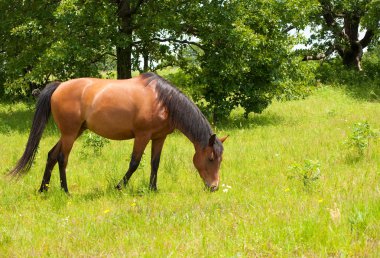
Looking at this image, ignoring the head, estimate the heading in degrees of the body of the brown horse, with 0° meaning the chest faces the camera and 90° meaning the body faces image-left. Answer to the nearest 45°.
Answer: approximately 270°

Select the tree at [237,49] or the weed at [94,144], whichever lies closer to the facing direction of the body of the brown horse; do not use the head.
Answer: the tree

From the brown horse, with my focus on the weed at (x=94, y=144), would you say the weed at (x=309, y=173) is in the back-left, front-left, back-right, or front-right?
back-right

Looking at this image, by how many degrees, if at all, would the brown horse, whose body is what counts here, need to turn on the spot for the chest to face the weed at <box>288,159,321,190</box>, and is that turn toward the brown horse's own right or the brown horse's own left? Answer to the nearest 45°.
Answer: approximately 45° to the brown horse's own right

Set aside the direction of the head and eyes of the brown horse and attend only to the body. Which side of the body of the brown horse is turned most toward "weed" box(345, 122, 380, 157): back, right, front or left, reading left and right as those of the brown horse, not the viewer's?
front

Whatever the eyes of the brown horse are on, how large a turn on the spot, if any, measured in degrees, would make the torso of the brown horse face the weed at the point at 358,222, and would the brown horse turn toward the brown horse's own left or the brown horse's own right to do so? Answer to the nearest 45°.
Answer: approximately 45° to the brown horse's own right

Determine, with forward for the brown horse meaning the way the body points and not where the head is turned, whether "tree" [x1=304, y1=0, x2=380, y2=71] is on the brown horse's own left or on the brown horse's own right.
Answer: on the brown horse's own left

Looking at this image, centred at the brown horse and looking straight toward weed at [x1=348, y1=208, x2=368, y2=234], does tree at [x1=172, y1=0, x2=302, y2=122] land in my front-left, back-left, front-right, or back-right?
back-left

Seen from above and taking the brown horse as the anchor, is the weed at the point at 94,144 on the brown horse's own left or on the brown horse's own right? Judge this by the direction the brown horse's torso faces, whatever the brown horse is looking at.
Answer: on the brown horse's own left

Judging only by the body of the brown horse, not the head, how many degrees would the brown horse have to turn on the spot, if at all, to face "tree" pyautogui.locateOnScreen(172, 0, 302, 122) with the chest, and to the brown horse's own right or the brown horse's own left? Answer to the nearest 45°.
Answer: approximately 45° to the brown horse's own left
